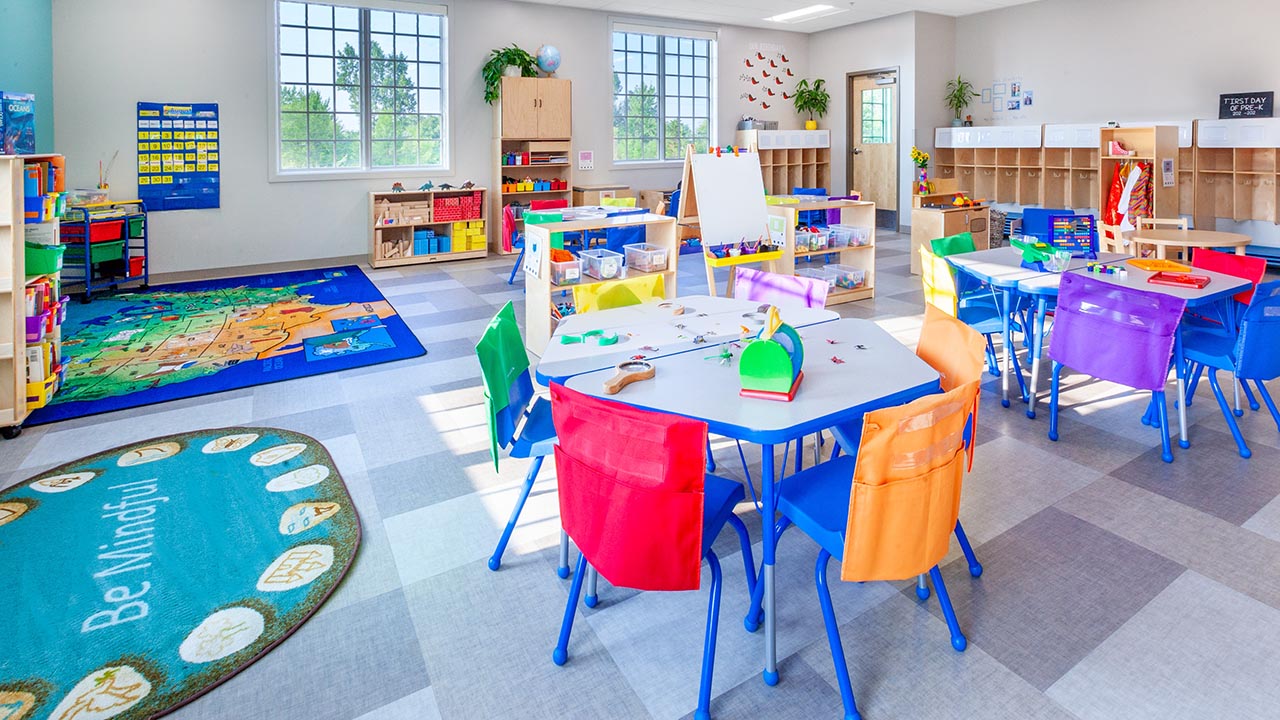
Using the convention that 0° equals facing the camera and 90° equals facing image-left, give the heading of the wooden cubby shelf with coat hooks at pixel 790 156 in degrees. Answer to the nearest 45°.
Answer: approximately 0°

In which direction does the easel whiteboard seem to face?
toward the camera

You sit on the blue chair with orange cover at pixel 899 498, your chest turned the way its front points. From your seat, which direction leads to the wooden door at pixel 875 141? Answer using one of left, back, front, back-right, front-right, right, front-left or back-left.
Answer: front-right

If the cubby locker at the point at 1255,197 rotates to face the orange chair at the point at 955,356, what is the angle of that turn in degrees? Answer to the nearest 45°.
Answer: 0° — it already faces it

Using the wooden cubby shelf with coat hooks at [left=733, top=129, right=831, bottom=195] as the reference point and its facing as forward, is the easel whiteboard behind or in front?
in front

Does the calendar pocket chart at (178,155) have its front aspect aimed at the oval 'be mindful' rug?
yes

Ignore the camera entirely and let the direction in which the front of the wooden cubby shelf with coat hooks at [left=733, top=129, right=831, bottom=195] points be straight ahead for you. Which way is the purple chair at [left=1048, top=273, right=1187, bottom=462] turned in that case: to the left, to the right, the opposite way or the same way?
the opposite way

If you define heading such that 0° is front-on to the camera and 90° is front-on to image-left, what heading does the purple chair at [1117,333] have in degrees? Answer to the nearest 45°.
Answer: approximately 180°

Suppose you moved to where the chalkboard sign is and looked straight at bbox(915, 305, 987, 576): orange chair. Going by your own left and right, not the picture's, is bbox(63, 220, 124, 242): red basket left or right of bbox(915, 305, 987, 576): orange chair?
right

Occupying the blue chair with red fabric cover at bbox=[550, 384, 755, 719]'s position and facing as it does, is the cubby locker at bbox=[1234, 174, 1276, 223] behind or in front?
in front

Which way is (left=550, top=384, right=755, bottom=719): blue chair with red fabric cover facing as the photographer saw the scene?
facing away from the viewer and to the right of the viewer

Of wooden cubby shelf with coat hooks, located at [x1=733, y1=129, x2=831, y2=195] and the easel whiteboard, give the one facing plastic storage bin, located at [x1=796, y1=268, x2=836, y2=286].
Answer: the wooden cubby shelf with coat hooks

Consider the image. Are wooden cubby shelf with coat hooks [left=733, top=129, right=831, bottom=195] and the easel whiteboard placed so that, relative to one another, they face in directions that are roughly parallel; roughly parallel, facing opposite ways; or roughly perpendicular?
roughly parallel

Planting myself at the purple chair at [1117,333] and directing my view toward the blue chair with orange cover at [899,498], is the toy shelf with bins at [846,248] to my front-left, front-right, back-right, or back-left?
back-right

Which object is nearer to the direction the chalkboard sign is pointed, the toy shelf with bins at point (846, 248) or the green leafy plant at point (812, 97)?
the toy shelf with bins

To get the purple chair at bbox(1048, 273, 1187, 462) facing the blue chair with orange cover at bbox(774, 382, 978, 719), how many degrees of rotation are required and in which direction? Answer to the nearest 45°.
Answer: approximately 180°

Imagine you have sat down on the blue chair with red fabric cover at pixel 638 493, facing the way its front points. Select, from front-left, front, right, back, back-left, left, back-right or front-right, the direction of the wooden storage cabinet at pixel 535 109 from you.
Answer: front-left
